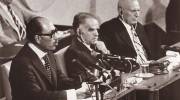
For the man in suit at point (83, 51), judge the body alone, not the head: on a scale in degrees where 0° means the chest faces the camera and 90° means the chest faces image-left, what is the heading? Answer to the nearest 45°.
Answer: approximately 315°

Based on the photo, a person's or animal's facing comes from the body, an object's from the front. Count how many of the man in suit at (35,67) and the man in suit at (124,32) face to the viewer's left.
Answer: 0

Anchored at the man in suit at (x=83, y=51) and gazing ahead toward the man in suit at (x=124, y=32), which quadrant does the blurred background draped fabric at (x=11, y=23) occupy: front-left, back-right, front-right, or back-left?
back-left

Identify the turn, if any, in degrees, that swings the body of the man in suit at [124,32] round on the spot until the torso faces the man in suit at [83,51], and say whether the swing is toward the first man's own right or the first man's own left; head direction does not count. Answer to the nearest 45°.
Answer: approximately 90° to the first man's own right

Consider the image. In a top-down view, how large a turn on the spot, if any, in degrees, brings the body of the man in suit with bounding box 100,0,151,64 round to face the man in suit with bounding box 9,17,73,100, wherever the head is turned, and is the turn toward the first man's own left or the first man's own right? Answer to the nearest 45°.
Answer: approximately 90° to the first man's own right

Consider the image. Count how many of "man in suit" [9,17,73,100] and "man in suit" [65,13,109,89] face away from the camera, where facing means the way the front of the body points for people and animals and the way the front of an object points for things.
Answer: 0

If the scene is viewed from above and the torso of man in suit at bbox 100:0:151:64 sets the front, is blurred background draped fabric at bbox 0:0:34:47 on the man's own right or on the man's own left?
on the man's own right
